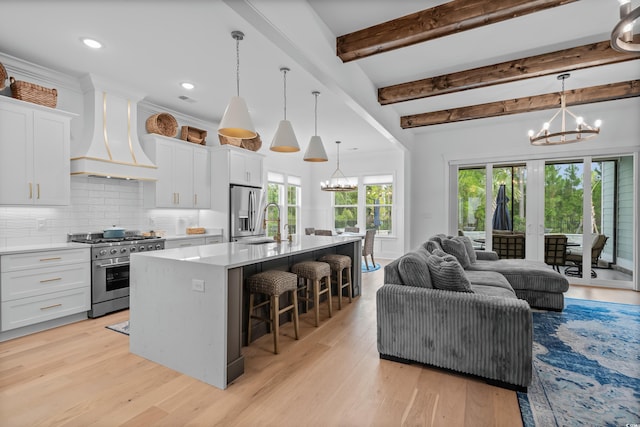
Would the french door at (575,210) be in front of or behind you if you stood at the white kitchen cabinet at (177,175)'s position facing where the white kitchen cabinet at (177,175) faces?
in front

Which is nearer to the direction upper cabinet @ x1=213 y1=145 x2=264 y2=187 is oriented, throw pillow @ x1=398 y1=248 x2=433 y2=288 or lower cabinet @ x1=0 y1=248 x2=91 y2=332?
the throw pillow

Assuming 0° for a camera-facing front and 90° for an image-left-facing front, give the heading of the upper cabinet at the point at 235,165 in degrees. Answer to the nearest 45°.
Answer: approximately 315°

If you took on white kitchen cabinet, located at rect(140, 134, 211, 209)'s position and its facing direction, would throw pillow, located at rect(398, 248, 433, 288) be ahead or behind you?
ahead

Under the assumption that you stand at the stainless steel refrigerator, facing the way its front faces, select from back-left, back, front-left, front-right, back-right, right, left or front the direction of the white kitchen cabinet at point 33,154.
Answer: right

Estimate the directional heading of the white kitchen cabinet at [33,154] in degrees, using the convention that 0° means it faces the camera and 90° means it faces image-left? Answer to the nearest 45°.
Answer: approximately 315°

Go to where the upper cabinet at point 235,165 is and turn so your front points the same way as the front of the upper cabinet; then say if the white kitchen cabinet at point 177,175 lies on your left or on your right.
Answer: on your right
